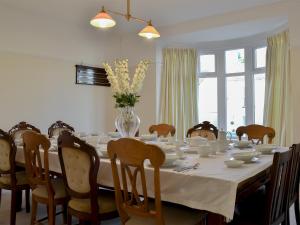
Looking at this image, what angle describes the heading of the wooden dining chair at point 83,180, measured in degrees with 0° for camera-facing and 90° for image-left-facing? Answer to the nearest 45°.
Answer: approximately 225°

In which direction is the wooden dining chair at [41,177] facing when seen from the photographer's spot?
facing away from the viewer and to the right of the viewer

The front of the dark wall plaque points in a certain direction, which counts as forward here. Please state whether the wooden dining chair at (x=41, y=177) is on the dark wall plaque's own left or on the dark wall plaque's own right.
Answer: on the dark wall plaque's own right

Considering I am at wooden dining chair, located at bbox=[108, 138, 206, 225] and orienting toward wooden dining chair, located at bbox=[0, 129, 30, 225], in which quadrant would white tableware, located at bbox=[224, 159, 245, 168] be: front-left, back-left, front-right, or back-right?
back-right

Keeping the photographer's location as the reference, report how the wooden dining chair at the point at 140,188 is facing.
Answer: facing away from the viewer and to the right of the viewer

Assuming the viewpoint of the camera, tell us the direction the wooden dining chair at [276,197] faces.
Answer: facing away from the viewer and to the left of the viewer

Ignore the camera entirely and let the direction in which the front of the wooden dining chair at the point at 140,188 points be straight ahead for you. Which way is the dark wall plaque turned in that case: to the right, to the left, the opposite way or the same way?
to the right
